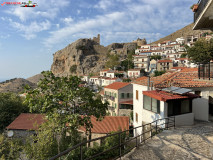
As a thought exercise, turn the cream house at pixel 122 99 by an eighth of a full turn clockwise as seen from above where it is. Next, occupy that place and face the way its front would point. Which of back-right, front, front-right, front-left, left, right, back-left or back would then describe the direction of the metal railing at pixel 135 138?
left

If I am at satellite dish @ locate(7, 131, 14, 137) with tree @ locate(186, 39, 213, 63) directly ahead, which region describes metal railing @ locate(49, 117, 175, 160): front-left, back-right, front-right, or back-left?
front-right

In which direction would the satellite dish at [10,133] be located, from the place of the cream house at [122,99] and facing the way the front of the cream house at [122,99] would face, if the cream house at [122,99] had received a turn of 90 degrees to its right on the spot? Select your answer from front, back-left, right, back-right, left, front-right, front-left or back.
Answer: left

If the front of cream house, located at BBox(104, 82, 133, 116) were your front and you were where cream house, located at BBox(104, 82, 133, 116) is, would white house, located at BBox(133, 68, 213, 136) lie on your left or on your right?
on your left

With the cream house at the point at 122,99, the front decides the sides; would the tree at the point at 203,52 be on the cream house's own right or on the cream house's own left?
on the cream house's own left

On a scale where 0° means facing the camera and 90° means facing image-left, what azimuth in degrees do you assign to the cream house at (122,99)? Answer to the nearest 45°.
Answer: approximately 45°
